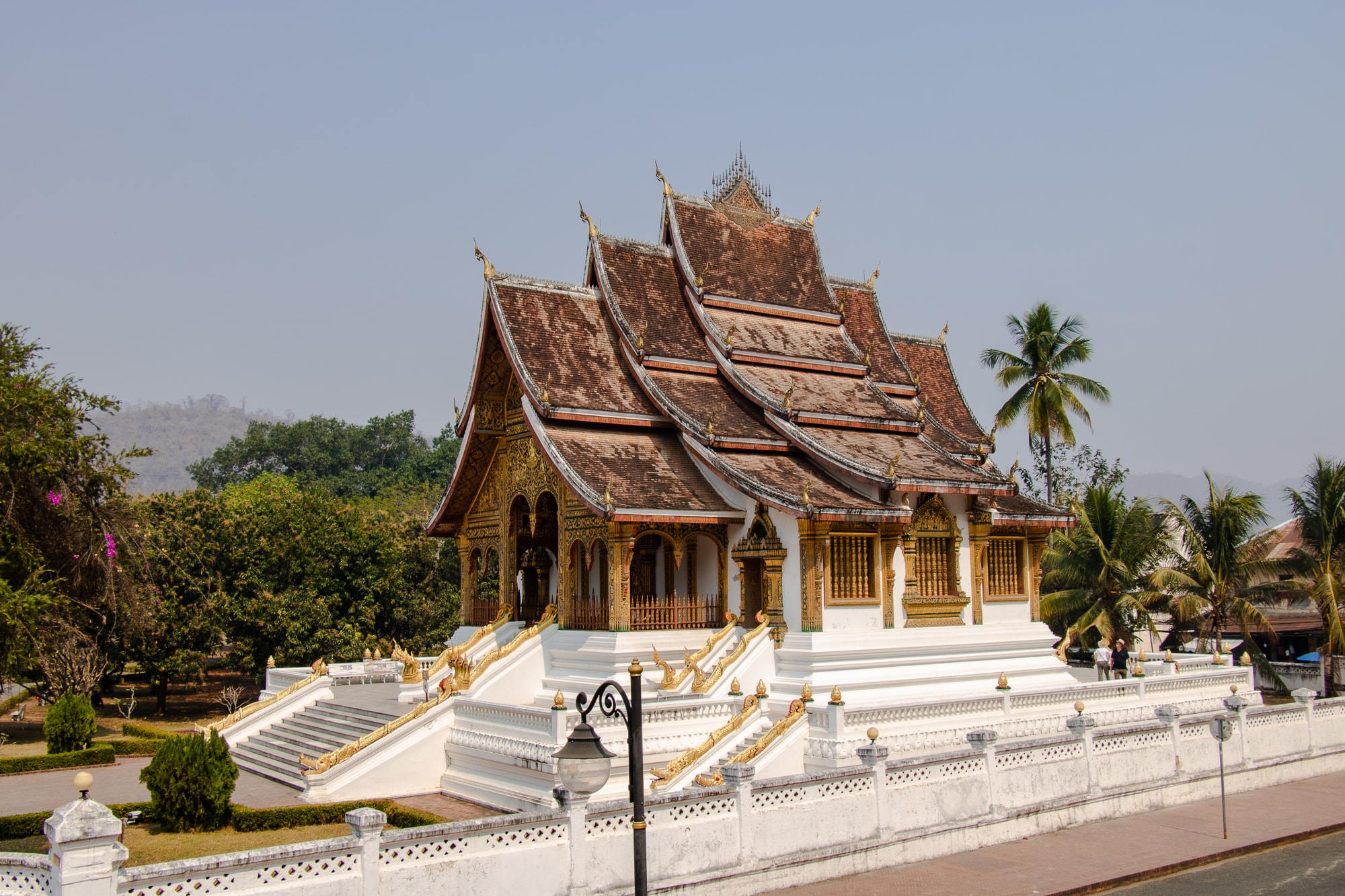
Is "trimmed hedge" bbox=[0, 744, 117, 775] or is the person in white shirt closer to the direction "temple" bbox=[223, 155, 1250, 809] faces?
the trimmed hedge

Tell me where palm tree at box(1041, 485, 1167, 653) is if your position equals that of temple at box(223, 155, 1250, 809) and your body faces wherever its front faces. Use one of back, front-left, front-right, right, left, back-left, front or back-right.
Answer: back

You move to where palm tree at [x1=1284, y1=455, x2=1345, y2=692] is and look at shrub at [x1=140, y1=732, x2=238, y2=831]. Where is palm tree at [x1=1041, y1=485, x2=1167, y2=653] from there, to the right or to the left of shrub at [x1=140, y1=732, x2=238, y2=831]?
right

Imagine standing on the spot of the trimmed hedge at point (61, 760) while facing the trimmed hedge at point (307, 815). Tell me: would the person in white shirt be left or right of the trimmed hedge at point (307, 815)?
left

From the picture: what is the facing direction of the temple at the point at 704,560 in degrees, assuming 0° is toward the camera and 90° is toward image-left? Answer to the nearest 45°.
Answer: approximately 45°

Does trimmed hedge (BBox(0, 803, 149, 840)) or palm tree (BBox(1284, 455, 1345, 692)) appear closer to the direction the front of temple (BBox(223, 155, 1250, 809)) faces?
the trimmed hedge

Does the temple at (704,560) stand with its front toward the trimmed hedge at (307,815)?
yes

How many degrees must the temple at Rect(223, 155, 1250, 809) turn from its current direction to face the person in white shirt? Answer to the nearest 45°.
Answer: approximately 180°

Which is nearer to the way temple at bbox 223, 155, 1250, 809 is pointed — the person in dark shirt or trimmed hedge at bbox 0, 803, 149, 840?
the trimmed hedge
